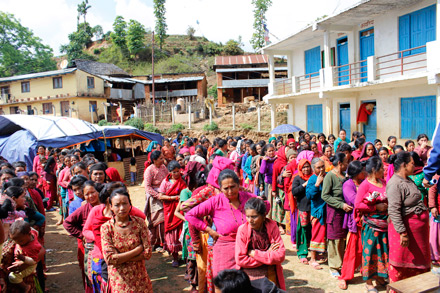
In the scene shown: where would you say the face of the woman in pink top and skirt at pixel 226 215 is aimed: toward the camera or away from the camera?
toward the camera

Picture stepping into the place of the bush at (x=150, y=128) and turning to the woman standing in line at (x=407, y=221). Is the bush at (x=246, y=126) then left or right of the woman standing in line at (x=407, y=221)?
left

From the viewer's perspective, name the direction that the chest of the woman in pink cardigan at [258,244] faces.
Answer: toward the camera

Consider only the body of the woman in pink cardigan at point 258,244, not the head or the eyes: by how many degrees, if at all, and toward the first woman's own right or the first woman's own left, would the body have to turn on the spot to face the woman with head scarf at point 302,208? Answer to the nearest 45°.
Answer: approximately 180°

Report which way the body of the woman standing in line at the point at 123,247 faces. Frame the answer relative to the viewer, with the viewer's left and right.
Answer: facing the viewer

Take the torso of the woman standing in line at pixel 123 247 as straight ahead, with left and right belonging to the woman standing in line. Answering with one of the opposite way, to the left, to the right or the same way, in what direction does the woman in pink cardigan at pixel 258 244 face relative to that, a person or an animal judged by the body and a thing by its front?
the same way

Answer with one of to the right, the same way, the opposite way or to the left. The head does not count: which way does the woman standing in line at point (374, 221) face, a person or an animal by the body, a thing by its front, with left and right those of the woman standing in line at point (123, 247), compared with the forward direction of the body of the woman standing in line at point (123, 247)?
the same way

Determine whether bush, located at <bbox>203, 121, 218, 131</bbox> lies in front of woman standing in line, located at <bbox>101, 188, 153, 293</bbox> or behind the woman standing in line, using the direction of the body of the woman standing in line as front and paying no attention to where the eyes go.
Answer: behind

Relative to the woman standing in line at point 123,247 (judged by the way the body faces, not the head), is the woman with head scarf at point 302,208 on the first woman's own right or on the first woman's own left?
on the first woman's own left

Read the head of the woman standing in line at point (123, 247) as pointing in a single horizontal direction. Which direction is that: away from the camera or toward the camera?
toward the camera

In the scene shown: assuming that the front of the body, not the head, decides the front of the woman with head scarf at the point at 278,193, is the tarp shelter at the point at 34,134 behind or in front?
behind
